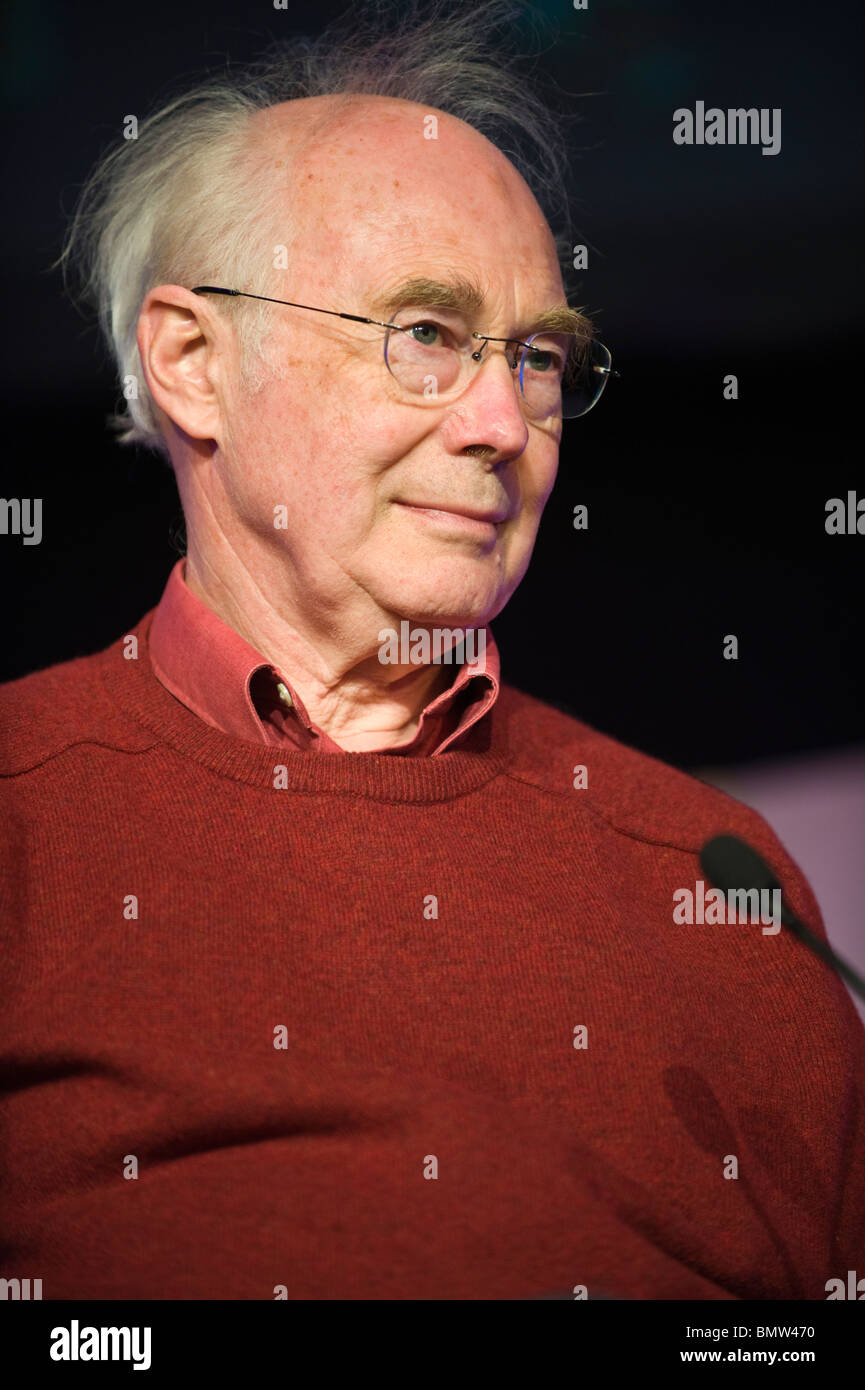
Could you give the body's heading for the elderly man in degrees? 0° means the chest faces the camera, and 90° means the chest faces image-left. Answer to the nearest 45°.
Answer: approximately 315°

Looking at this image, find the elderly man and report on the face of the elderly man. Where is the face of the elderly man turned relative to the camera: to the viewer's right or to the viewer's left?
to the viewer's right
